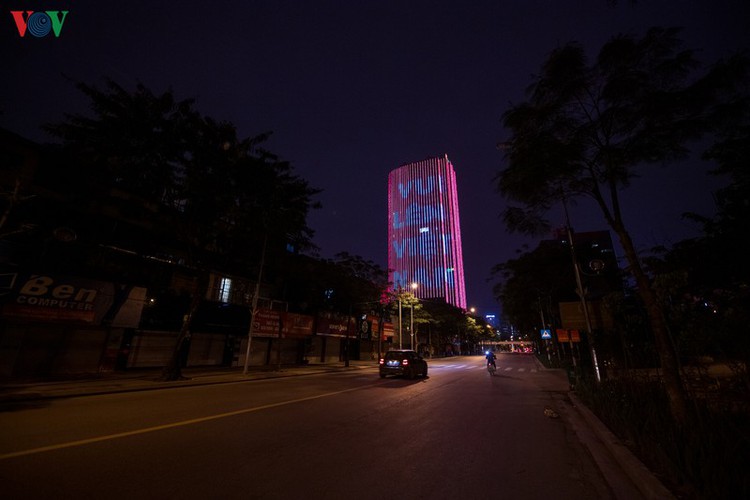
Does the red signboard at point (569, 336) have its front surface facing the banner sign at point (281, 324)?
no

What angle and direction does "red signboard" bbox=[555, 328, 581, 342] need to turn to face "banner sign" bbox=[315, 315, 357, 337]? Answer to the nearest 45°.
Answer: approximately 90° to its right

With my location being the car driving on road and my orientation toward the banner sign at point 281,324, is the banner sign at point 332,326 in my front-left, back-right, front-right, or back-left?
front-right

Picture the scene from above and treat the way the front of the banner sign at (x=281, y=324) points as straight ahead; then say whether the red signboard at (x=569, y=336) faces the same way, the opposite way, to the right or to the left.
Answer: to the right

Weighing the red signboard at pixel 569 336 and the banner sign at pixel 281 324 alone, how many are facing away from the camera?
0

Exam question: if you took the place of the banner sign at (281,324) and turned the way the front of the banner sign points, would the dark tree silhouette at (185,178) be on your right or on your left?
on your right

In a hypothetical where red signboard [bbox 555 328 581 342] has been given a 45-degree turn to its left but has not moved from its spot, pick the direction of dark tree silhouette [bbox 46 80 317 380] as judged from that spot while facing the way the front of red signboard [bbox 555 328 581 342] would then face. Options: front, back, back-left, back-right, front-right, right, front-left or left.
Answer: right

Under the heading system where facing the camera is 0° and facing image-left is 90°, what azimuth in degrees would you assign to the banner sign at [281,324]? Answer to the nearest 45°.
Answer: approximately 315°

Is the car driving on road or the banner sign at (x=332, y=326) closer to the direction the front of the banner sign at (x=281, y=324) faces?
the car driving on road

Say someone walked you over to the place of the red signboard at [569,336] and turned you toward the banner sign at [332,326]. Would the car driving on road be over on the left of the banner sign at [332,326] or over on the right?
left

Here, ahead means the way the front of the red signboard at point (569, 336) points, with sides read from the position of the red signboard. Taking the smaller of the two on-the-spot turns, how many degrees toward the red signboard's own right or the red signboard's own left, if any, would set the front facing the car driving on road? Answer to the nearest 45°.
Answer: approximately 45° to the red signboard's own right

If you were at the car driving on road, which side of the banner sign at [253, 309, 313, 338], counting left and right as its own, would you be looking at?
front

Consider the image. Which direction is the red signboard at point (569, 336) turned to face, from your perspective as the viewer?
facing the viewer
